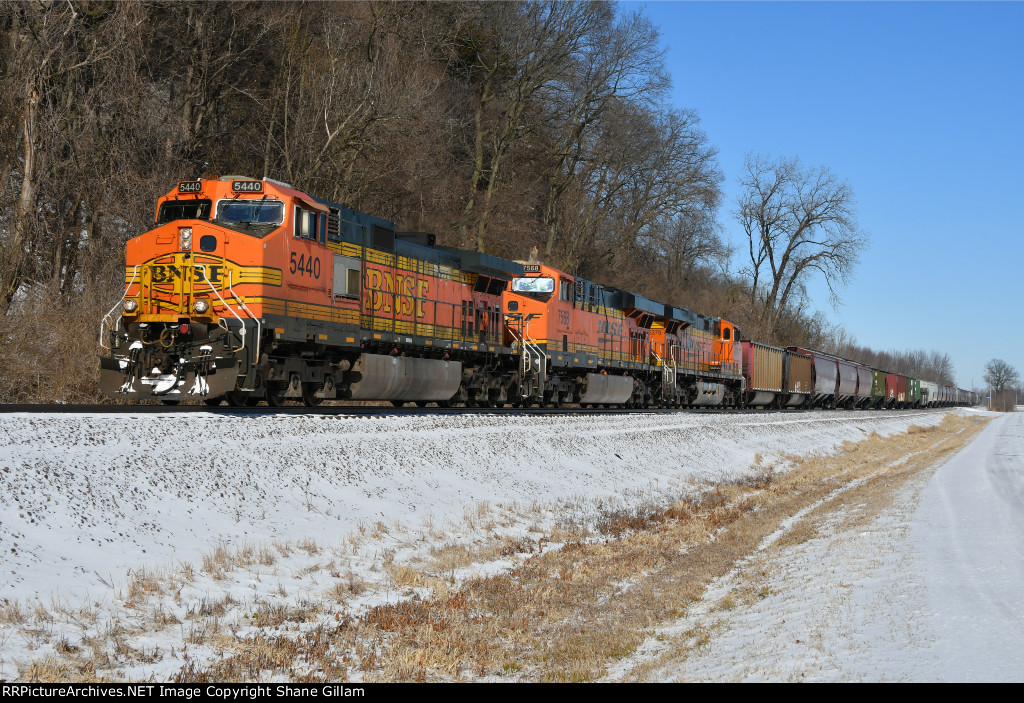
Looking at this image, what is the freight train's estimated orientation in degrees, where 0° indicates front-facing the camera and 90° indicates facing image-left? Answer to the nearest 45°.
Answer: approximately 45°
